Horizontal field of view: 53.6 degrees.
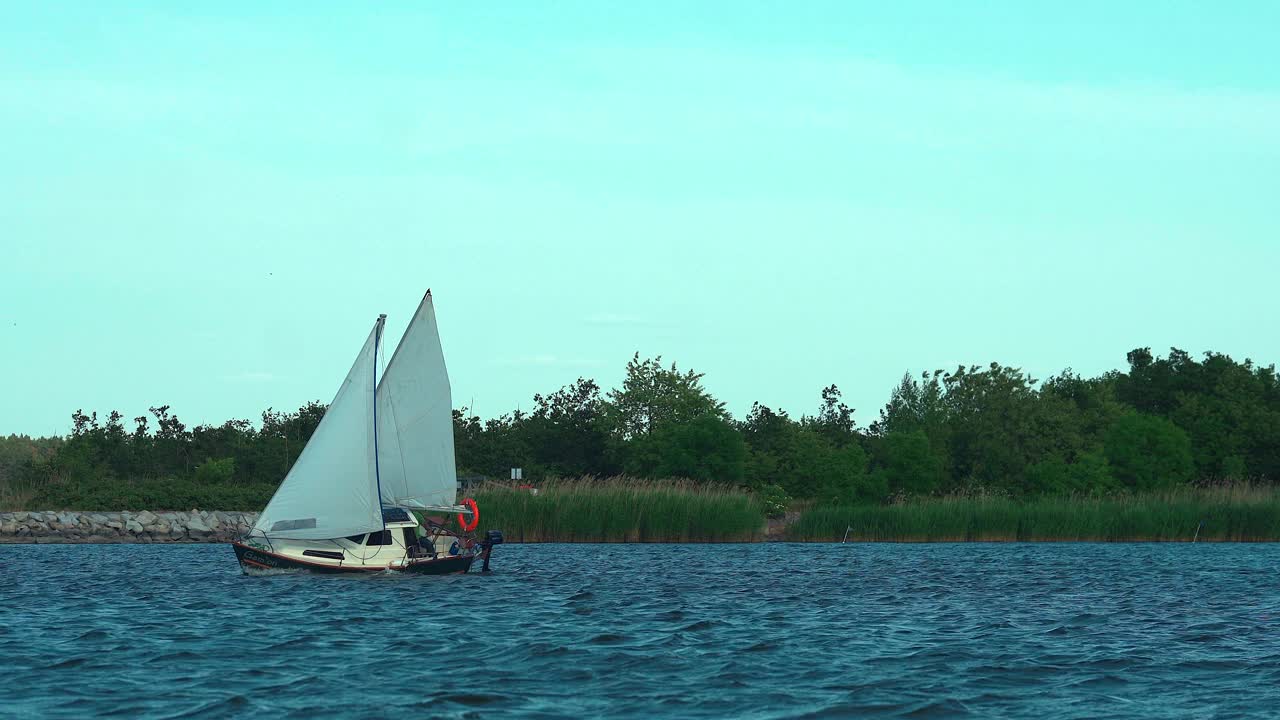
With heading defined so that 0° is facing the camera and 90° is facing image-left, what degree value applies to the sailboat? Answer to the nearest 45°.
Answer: approximately 90°
